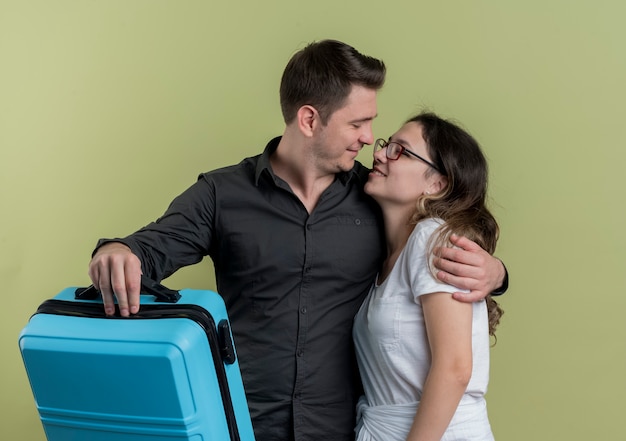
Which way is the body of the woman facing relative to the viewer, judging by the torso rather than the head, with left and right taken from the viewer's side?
facing to the left of the viewer

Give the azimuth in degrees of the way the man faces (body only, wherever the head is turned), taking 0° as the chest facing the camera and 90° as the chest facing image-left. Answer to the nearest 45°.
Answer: approximately 0°

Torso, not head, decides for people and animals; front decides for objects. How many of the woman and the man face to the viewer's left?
1

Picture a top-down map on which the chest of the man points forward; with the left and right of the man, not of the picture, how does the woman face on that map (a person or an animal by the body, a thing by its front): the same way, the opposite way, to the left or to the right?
to the right

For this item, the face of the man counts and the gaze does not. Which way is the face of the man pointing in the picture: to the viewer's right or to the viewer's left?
to the viewer's right
